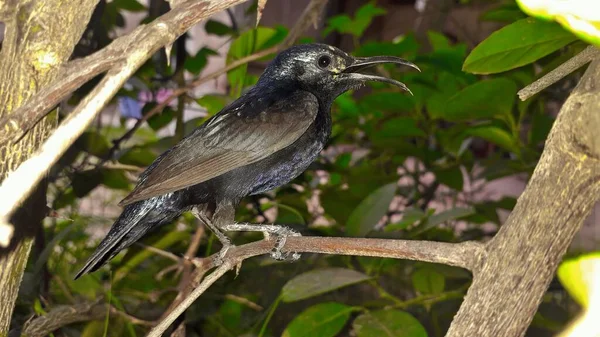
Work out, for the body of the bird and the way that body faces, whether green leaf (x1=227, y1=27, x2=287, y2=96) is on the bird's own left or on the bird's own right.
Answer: on the bird's own left

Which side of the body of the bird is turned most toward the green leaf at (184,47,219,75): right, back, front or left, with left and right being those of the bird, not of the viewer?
left

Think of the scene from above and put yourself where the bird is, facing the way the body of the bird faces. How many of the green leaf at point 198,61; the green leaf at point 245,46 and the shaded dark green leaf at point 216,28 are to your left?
3

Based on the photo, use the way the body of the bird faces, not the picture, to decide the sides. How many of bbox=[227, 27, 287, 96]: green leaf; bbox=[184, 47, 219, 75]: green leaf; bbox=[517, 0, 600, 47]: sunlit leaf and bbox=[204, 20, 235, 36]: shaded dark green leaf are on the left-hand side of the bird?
3

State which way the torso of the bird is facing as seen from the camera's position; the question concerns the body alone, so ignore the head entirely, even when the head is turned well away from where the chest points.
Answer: to the viewer's right
